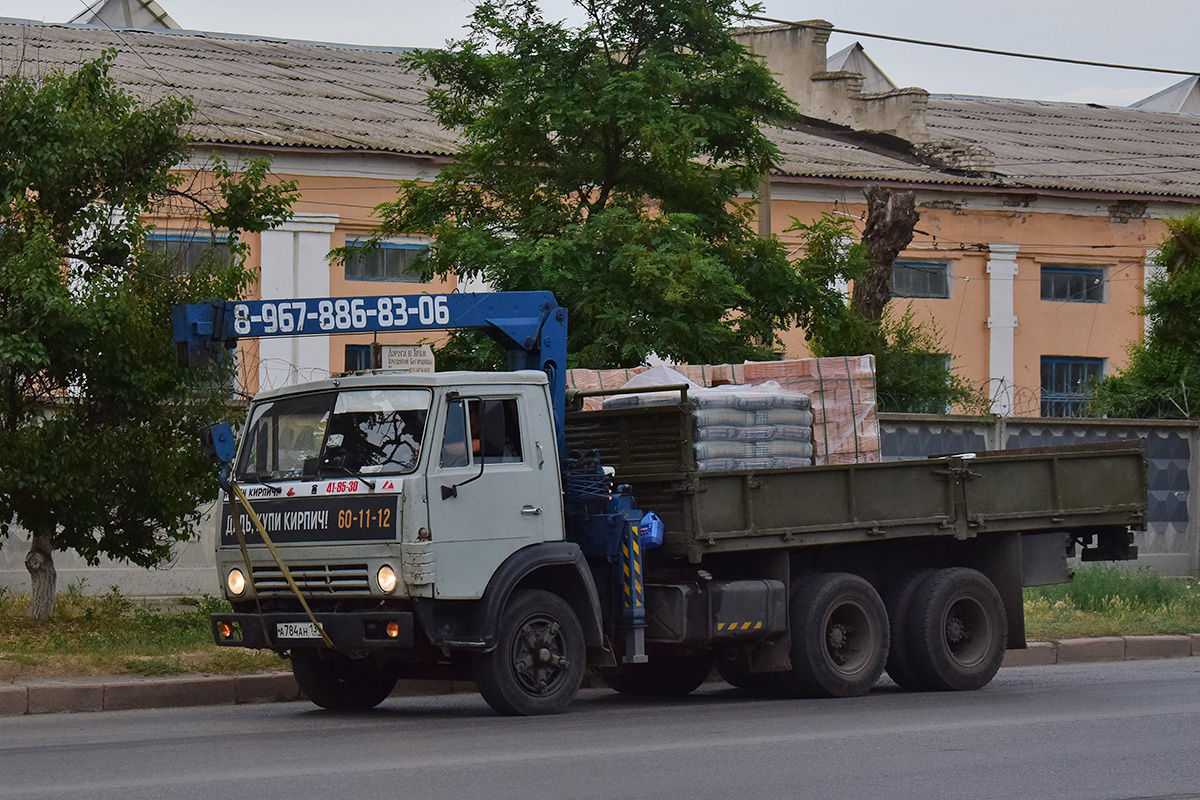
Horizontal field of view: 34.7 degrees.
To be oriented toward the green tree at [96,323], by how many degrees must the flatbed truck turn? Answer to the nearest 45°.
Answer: approximately 90° to its right

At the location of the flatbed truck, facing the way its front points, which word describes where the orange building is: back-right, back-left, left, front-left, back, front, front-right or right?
back-right

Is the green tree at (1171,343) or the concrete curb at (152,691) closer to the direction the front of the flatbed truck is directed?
the concrete curb

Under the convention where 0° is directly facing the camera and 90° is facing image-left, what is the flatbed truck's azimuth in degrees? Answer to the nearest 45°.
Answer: approximately 45°

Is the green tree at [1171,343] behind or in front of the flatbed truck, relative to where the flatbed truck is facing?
behind

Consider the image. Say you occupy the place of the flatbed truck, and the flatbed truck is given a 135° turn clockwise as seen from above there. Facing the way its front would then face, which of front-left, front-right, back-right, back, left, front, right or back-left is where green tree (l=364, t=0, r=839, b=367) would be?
front

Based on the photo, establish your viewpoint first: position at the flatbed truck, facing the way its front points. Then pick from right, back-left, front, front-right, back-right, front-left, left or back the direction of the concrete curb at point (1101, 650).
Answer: back

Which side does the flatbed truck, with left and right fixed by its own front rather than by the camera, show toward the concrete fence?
right
